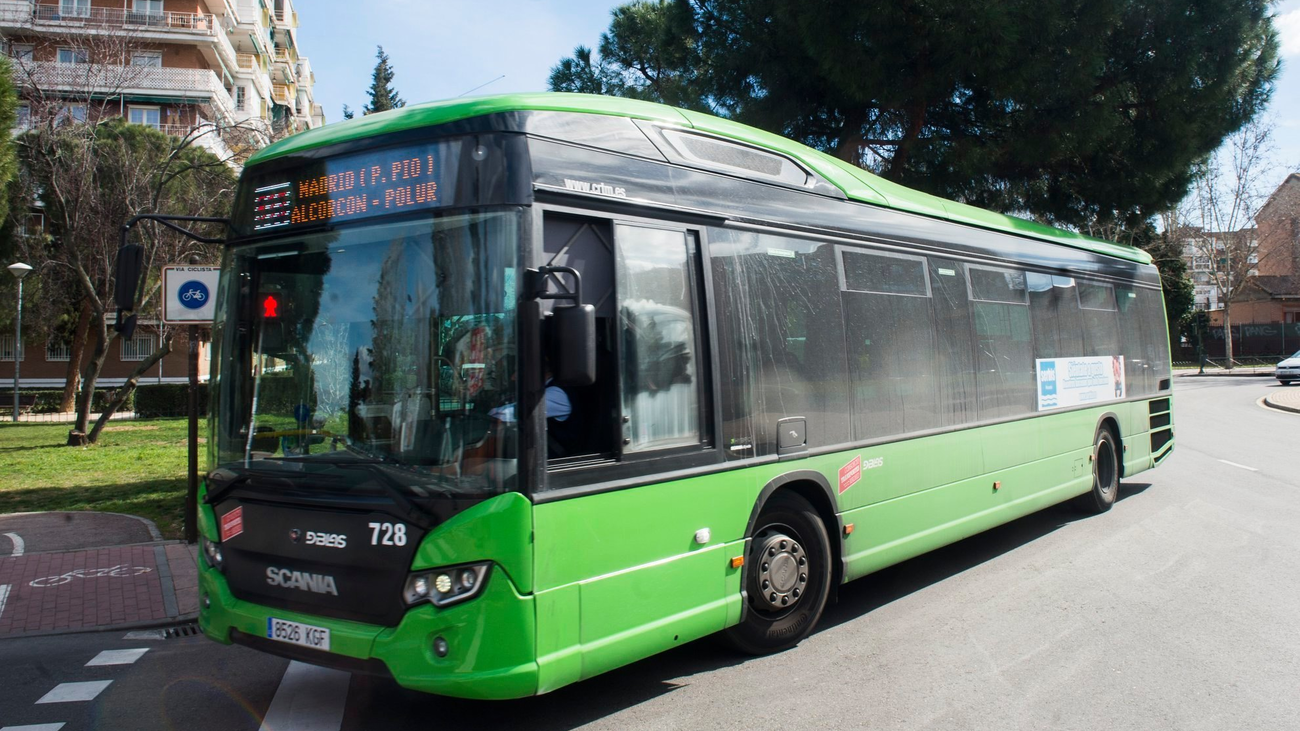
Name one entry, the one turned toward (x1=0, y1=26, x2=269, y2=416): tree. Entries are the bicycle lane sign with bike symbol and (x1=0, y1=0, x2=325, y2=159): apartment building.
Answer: the apartment building

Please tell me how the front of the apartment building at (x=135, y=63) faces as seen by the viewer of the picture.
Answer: facing the viewer

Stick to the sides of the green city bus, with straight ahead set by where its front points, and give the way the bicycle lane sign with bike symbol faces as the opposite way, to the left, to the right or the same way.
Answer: to the left

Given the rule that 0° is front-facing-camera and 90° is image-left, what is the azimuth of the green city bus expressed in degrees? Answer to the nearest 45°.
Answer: approximately 45°

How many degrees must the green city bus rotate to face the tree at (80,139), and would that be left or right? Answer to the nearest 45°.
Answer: approximately 90° to its right

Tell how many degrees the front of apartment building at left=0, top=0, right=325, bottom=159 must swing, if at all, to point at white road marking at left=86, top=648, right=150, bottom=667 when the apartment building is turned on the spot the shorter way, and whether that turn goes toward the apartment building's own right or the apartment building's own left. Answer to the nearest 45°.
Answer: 0° — it already faces it

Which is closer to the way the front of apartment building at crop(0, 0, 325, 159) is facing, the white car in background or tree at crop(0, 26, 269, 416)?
the tree

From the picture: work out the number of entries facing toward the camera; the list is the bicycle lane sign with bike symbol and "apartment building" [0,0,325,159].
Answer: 2

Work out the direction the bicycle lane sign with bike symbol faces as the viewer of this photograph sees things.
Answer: facing the viewer

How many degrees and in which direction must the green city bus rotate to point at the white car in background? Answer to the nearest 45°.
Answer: approximately 180°

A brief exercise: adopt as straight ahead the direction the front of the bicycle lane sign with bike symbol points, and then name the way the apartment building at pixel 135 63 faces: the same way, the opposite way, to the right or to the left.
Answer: the same way

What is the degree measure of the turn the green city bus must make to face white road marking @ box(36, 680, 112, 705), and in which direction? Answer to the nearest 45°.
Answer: approximately 45° to its right

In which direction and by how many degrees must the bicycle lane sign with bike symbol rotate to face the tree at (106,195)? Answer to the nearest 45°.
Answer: approximately 180°

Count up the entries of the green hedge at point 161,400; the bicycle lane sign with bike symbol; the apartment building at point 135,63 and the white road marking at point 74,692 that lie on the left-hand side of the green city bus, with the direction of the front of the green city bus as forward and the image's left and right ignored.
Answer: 0

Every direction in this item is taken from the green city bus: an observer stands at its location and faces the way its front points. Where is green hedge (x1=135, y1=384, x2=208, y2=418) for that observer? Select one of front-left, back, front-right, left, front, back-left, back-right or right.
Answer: right
